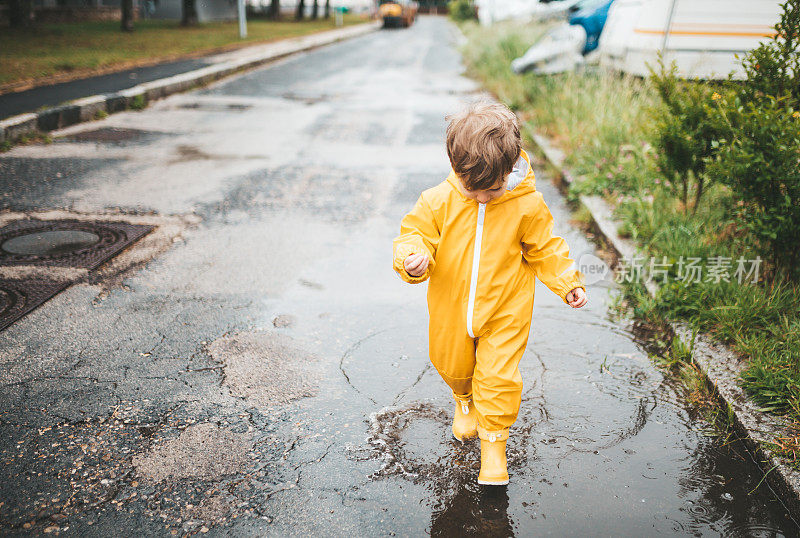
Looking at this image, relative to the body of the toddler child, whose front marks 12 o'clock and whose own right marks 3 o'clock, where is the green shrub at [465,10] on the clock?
The green shrub is roughly at 6 o'clock from the toddler child.

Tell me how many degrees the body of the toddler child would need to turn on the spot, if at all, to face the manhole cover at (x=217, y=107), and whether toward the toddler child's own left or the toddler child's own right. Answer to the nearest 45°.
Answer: approximately 135° to the toddler child's own right

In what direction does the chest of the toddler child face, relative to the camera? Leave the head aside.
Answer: toward the camera

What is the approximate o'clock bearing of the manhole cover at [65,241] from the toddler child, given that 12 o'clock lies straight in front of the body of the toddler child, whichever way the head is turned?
The manhole cover is roughly at 4 o'clock from the toddler child.

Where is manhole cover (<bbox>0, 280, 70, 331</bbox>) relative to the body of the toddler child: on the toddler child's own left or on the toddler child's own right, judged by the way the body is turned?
on the toddler child's own right

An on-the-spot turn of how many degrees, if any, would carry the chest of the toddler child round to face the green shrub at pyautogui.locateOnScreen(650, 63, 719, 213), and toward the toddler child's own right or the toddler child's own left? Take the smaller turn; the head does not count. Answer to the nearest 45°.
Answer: approximately 135° to the toddler child's own left

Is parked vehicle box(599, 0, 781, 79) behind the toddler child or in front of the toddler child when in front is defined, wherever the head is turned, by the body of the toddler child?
behind

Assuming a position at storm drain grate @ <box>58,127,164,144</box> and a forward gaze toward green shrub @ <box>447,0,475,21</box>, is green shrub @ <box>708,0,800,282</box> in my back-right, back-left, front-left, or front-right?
back-right
